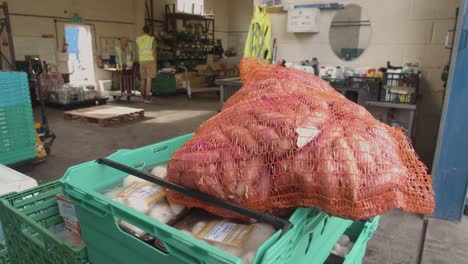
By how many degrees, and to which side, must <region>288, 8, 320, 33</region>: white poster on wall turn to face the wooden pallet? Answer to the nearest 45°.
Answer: approximately 90° to its right

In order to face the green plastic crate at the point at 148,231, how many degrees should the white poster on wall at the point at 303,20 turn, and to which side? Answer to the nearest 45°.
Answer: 0° — it already faces it

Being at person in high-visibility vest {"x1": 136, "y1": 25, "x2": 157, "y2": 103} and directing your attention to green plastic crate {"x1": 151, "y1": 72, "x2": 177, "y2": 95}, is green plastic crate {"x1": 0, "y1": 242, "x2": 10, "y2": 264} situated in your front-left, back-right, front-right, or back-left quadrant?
back-right

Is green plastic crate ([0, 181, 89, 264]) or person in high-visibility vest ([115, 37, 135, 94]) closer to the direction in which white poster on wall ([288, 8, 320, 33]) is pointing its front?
the green plastic crate

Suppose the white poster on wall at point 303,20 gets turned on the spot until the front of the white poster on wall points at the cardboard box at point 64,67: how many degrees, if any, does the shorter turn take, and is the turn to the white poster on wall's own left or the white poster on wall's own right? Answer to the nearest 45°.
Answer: approximately 135° to the white poster on wall's own right

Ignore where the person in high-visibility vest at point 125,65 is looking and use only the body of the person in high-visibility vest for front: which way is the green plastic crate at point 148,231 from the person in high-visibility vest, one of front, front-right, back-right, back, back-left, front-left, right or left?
front

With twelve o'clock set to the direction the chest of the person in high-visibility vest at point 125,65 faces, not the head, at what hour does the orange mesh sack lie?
The orange mesh sack is roughly at 12 o'clock from the person in high-visibility vest.

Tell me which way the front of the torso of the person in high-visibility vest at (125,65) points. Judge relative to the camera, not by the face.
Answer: toward the camera

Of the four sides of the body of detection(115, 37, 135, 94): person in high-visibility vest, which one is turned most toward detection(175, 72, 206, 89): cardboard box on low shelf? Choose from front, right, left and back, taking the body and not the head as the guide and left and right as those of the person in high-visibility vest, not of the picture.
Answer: left

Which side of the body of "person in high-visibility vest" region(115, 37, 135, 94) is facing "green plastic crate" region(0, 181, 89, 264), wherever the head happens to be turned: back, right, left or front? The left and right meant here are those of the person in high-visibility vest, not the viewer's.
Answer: front

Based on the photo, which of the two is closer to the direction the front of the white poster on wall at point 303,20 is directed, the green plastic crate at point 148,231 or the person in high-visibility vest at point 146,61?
the green plastic crate
